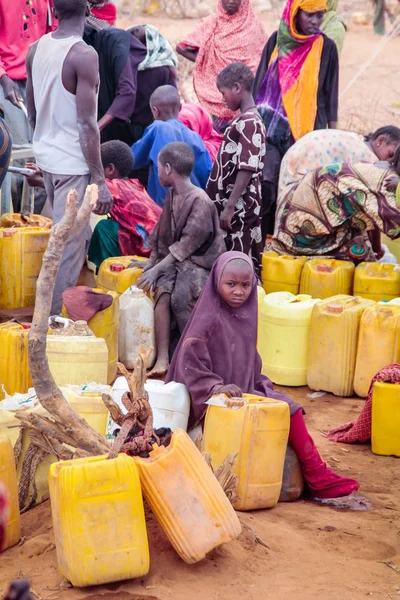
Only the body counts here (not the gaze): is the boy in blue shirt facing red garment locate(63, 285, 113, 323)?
no

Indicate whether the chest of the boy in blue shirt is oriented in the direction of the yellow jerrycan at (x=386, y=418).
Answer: no

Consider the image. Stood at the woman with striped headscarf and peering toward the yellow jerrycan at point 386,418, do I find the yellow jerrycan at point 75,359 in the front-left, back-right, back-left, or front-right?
front-right

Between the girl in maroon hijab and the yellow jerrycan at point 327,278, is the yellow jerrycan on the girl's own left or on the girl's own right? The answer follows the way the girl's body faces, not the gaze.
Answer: on the girl's own left

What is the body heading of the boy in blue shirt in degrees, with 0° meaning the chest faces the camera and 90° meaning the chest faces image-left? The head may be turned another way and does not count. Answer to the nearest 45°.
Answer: approximately 135°

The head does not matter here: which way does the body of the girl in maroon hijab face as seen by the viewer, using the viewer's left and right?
facing the viewer and to the right of the viewer

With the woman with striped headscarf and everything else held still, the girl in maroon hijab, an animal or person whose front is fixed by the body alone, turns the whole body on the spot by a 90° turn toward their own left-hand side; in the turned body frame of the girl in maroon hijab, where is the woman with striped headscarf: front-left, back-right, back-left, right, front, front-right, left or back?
front-left

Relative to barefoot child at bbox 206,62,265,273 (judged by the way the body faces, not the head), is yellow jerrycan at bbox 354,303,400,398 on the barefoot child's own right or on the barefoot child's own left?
on the barefoot child's own left

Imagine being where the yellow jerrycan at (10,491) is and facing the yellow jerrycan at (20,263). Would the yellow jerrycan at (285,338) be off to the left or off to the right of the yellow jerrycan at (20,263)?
right

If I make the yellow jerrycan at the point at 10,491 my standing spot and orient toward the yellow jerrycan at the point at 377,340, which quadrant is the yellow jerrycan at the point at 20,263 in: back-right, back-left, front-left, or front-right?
front-left

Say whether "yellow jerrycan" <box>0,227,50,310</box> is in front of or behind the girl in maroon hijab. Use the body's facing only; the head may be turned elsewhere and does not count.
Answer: behind
